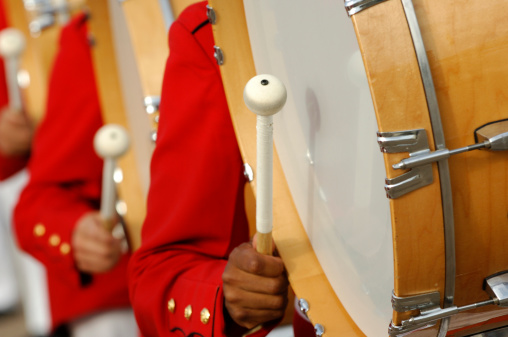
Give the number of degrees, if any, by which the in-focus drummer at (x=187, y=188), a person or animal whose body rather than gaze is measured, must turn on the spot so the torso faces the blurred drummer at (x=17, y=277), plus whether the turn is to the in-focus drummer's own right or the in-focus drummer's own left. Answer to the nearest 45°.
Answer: approximately 180°

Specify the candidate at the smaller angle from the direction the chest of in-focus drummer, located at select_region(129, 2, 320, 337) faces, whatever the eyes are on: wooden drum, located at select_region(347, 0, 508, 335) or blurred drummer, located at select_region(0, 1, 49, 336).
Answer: the wooden drum

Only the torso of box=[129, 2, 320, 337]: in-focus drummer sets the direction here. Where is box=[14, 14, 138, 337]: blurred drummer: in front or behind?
behind
